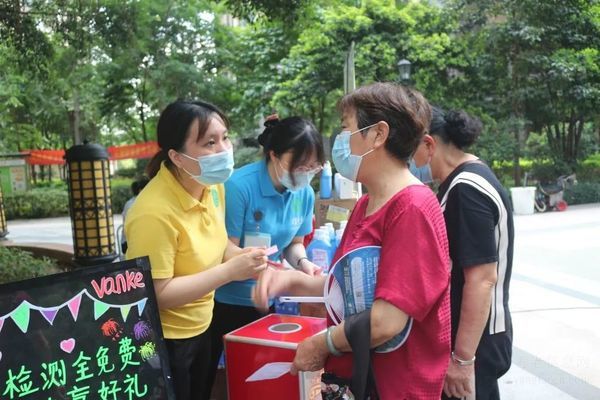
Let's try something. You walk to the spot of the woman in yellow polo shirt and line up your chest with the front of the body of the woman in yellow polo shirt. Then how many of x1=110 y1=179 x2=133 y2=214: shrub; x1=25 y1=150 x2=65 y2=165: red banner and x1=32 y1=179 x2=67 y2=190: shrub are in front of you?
0

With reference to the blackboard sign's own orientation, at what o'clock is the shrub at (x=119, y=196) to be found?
The shrub is roughly at 6 o'clock from the blackboard sign.

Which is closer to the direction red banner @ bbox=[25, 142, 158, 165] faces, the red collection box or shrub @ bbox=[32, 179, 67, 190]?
the red collection box

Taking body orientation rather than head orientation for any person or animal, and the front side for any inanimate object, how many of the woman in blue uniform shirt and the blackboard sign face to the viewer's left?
0

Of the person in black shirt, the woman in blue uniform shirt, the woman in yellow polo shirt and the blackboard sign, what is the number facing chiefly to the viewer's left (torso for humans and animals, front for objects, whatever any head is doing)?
1

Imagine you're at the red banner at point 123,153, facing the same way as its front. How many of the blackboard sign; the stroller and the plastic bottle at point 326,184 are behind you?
0

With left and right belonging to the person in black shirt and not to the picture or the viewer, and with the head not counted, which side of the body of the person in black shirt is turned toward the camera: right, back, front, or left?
left

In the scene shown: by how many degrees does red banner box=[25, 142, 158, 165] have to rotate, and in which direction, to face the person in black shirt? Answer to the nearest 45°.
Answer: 0° — it already faces them

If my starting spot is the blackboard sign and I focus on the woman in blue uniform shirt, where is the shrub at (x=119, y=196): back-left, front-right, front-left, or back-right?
front-left

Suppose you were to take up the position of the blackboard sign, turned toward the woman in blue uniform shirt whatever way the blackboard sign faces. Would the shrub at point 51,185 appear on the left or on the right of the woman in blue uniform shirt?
left

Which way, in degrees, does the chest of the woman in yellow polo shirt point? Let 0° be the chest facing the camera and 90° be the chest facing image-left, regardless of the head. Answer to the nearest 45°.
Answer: approximately 315°

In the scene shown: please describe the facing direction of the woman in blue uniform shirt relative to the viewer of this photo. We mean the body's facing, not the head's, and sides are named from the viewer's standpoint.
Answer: facing the viewer and to the right of the viewer

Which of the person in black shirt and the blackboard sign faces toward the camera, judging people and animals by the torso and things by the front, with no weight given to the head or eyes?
the blackboard sign

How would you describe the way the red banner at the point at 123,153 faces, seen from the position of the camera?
facing the viewer

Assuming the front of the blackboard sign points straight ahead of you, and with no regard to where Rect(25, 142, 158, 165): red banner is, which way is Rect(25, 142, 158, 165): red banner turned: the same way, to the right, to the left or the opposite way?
the same way

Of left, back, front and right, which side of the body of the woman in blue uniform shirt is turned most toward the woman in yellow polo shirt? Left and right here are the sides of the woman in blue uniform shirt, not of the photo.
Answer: right
